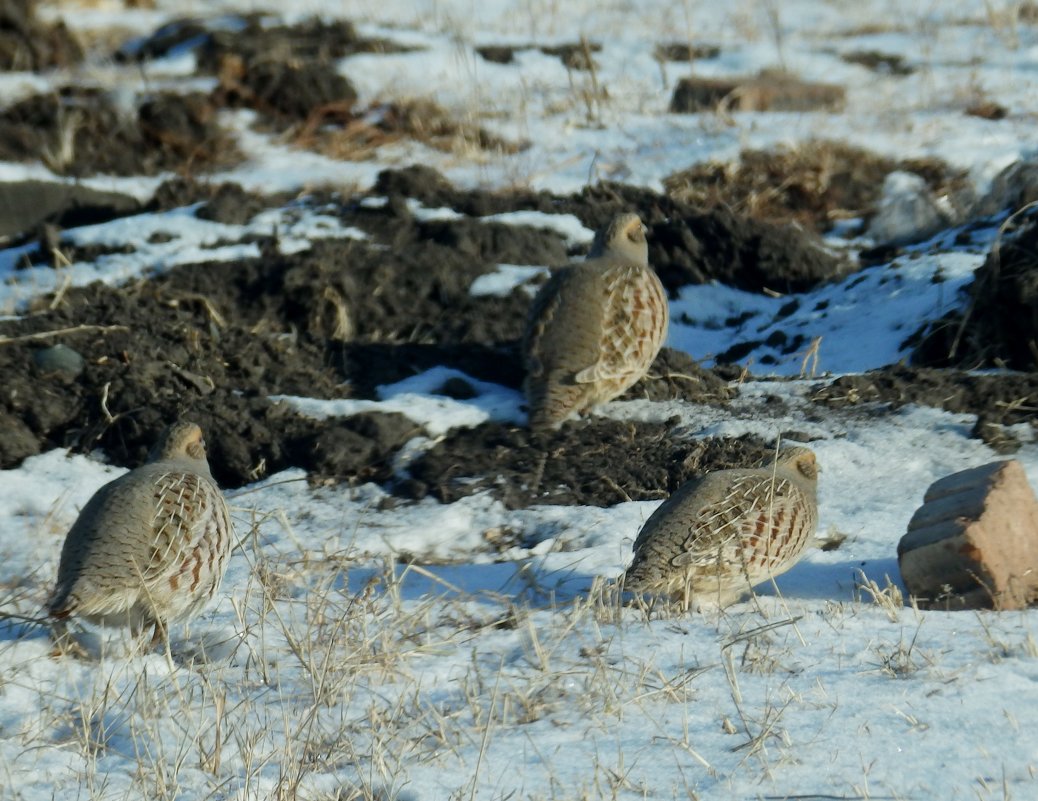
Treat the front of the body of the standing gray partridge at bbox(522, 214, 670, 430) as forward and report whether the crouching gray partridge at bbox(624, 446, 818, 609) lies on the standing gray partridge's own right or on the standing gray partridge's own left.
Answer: on the standing gray partridge's own right

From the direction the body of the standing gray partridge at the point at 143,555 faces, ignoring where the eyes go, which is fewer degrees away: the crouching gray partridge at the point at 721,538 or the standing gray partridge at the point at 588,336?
the standing gray partridge at the point at 588,336

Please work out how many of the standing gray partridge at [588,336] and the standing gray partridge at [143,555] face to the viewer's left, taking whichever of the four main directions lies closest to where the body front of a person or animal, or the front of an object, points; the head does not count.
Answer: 0

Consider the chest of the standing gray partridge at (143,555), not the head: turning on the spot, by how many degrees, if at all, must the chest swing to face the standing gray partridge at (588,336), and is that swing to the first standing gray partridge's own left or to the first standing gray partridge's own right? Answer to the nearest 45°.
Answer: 0° — it already faces it

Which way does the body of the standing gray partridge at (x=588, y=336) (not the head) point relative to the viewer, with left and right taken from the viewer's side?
facing away from the viewer and to the right of the viewer

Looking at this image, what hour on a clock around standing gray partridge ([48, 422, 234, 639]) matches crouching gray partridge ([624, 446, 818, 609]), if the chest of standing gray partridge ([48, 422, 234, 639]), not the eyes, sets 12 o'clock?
crouching gray partridge ([624, 446, 818, 609]) is roughly at 2 o'clock from standing gray partridge ([48, 422, 234, 639]).

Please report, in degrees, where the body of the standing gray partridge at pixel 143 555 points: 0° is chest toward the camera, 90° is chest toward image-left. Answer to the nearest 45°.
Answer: approximately 225°

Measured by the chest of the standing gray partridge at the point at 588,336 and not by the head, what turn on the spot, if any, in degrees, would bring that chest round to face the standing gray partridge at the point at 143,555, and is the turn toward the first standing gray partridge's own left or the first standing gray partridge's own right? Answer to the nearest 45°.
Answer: approximately 180°
